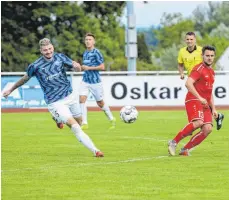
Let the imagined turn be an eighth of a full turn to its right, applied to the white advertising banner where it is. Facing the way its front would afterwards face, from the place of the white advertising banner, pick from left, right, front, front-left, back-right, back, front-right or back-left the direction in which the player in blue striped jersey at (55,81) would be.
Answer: front-left

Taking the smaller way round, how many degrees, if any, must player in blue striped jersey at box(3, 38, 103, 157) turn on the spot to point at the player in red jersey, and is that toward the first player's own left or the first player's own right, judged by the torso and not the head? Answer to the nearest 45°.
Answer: approximately 90° to the first player's own left

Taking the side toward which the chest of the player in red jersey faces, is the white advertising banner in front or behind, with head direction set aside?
behind

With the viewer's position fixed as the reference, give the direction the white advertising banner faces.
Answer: facing the viewer

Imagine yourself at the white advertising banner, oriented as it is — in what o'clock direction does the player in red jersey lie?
The player in red jersey is roughly at 12 o'clock from the white advertising banner.

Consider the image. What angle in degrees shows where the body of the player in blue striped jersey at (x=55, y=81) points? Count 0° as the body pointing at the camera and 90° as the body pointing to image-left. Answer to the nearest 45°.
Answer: approximately 0°
